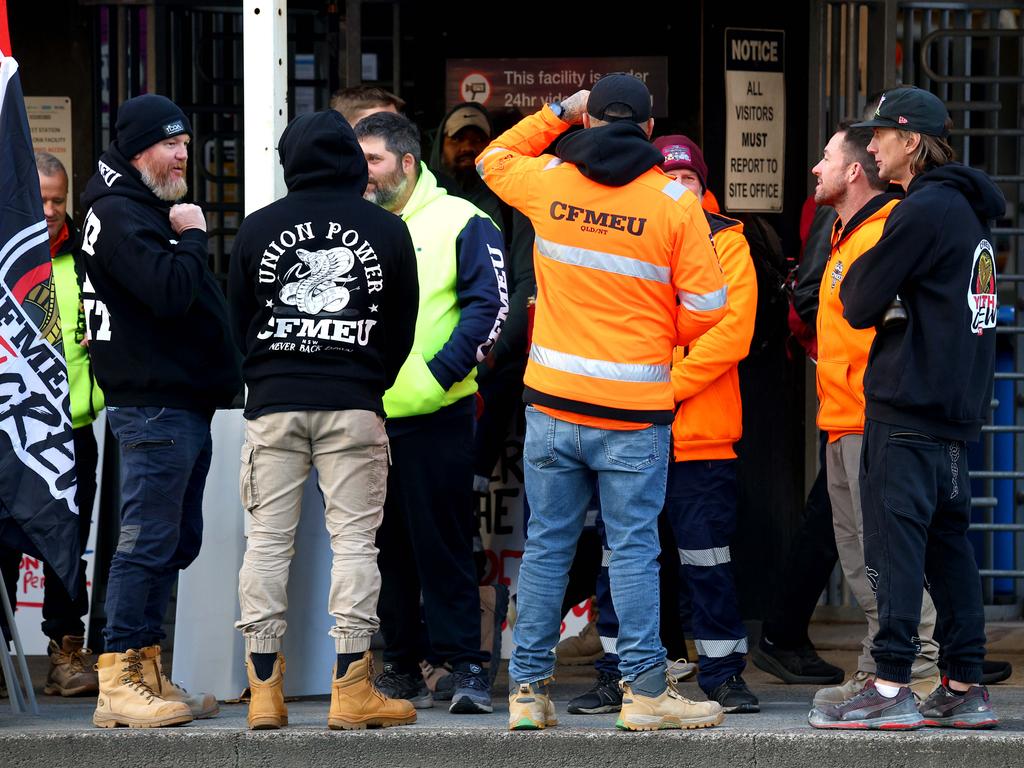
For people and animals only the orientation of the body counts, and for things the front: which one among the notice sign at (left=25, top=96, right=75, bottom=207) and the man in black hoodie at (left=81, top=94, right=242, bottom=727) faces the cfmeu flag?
the notice sign

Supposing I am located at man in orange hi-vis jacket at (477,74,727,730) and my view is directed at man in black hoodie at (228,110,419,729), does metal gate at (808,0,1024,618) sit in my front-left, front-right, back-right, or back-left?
back-right

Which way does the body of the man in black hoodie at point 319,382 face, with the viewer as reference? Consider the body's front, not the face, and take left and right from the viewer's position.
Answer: facing away from the viewer

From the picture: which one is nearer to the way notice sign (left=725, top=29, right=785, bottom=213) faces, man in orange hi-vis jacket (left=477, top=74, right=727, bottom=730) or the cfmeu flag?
the man in orange hi-vis jacket

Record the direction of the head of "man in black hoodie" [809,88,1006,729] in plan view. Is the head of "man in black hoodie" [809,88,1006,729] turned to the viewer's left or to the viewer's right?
to the viewer's left

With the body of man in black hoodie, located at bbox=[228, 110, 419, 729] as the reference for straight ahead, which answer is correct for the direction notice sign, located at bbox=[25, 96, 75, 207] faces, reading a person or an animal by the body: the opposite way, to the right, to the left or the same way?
the opposite way

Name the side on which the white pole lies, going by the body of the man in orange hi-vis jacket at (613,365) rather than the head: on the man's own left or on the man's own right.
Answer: on the man's own left

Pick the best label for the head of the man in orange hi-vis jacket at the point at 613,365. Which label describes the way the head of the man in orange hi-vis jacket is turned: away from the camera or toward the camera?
away from the camera

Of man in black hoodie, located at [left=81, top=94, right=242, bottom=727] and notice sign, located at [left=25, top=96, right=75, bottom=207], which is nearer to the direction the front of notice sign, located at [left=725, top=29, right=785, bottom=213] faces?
the man in black hoodie

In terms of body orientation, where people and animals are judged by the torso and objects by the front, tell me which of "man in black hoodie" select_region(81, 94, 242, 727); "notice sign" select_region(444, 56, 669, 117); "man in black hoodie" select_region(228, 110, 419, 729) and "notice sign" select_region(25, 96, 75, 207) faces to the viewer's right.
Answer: "man in black hoodie" select_region(81, 94, 242, 727)

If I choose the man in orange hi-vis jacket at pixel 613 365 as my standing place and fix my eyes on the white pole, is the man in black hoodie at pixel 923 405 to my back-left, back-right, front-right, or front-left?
back-right
